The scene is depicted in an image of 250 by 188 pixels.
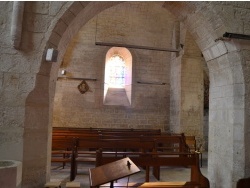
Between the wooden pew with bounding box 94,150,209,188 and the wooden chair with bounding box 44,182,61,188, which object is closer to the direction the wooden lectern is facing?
the wooden chair

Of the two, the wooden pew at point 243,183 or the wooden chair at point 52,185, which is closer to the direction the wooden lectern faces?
the wooden chair

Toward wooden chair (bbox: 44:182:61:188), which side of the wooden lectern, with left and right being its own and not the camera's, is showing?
front
